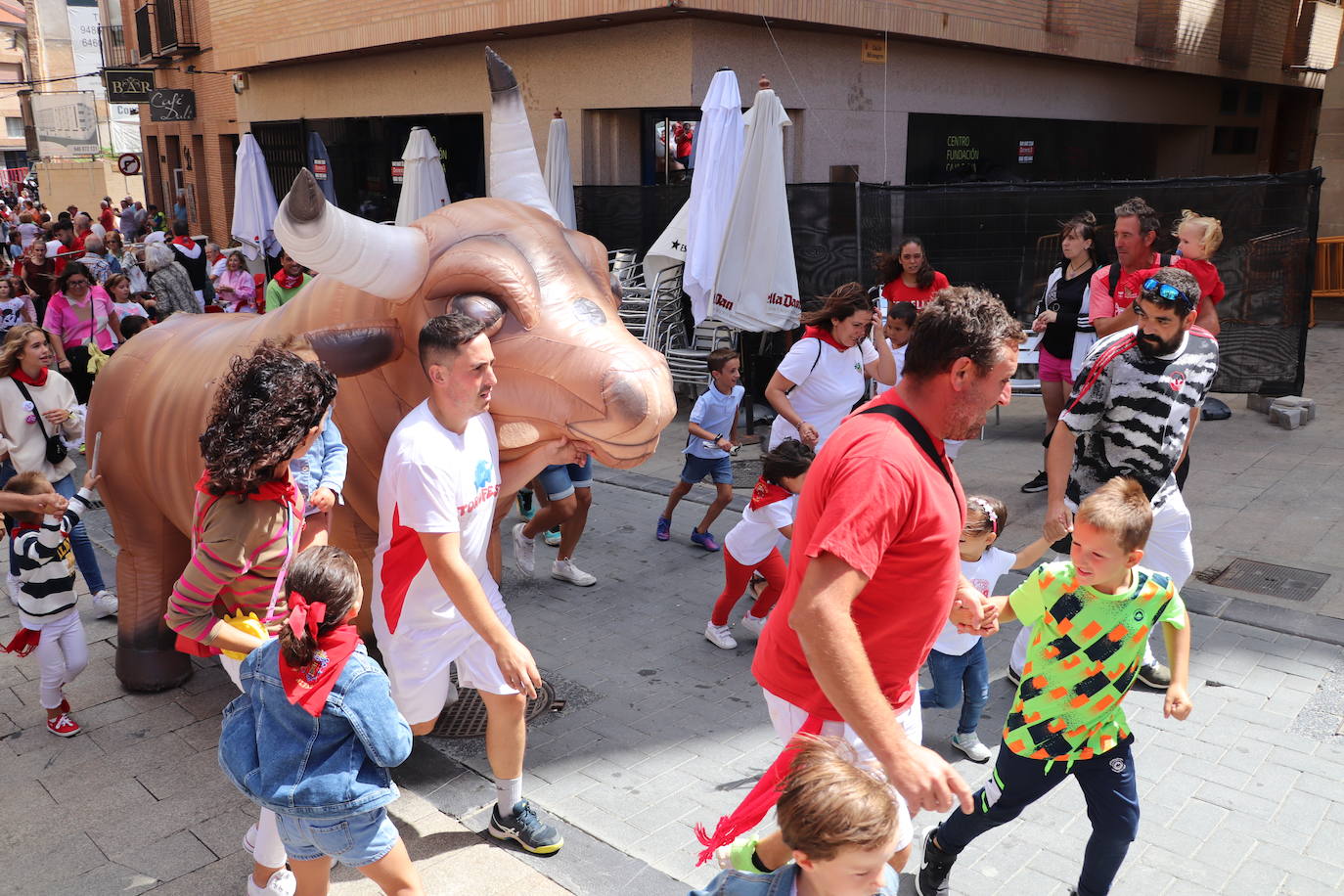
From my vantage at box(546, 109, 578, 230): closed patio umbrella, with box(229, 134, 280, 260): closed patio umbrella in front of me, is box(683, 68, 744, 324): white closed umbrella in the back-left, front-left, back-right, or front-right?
back-left

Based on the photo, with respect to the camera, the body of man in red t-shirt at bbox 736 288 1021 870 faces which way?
to the viewer's right

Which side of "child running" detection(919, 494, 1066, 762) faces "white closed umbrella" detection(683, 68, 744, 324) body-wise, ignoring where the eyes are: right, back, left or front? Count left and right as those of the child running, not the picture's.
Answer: back

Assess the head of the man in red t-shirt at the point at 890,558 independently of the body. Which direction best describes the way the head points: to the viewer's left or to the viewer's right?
to the viewer's right

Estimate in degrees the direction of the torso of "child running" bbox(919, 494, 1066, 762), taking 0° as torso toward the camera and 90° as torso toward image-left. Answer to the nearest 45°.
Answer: approximately 315°

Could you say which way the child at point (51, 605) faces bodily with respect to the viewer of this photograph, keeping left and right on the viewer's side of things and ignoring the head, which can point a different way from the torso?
facing the viewer and to the right of the viewer

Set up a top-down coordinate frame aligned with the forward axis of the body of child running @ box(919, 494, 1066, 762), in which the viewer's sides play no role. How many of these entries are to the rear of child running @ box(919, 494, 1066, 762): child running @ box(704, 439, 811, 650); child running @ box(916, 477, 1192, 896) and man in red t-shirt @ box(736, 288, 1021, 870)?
1

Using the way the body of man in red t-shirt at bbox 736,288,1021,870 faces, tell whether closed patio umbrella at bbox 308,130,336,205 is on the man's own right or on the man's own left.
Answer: on the man's own left

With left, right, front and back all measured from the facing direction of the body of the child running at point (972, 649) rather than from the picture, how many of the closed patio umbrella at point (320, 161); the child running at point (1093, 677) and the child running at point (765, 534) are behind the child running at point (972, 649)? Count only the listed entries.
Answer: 2
